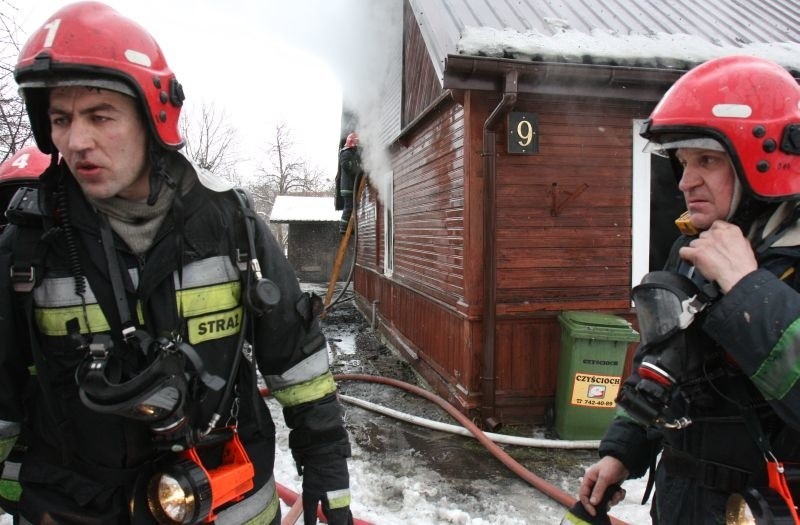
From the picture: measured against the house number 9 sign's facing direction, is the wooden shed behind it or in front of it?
behind

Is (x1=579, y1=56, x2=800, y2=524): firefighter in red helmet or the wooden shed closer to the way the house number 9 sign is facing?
the firefighter in red helmet

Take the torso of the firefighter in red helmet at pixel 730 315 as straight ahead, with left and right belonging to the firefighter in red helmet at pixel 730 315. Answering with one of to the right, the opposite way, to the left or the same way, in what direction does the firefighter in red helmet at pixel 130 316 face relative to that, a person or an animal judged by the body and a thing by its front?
to the left

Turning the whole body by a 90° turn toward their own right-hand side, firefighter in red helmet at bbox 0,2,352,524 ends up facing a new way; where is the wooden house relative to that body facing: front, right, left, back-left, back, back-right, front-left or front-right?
back-right

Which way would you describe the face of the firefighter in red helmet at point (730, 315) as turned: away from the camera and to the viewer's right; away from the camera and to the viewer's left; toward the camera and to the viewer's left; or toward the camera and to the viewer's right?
toward the camera and to the viewer's left

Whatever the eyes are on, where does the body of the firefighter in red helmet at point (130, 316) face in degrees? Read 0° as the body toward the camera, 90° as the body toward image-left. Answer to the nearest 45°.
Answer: approximately 0°

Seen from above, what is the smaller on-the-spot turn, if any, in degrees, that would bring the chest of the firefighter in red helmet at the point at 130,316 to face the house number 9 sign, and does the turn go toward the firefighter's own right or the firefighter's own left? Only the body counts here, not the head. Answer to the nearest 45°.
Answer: approximately 135° to the firefighter's own left

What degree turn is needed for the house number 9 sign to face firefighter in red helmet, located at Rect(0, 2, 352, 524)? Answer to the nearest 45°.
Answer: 0° — it already faces them

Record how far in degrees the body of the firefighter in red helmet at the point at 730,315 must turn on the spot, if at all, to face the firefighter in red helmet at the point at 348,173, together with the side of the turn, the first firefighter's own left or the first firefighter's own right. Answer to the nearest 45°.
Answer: approximately 90° to the first firefighter's own right

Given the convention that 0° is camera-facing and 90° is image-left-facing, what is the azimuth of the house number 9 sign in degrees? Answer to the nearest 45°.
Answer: approximately 0°

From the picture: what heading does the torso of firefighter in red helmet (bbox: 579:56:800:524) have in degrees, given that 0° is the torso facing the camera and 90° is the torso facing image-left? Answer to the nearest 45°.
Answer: approximately 45°

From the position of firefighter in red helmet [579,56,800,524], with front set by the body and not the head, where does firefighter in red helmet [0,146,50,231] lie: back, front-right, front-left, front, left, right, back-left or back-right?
front-right

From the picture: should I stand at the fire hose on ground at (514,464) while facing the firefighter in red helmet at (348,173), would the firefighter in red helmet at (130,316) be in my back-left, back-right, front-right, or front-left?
back-left
